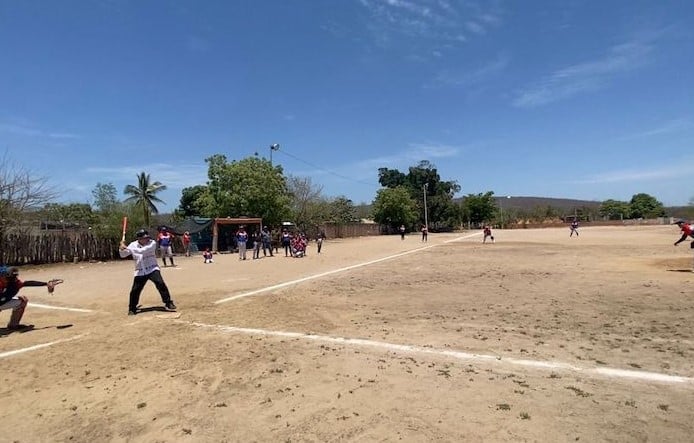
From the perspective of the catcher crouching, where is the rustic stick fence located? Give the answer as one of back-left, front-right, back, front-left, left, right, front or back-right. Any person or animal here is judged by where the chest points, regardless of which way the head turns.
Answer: left

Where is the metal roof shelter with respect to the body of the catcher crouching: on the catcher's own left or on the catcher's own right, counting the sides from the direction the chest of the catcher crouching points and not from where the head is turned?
on the catcher's own left

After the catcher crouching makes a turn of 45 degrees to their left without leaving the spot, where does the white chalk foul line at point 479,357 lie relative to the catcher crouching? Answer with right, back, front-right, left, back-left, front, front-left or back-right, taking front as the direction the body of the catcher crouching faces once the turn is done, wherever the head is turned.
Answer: right

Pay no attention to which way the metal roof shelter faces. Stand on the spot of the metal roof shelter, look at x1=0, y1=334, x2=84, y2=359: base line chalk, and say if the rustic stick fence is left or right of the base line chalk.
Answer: right

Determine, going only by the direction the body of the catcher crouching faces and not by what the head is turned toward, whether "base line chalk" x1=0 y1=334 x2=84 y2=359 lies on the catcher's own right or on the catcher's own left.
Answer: on the catcher's own right

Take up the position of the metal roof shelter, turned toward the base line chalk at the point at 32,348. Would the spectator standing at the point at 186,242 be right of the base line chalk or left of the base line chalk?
right

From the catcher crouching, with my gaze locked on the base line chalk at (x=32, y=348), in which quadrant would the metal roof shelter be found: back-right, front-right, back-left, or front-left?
back-left

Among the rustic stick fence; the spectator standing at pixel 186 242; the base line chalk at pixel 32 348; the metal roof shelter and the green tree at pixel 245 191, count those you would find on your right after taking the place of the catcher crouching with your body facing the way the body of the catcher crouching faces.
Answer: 1

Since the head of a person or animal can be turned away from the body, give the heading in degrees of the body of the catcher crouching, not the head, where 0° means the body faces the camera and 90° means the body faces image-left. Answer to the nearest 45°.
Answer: approximately 270°

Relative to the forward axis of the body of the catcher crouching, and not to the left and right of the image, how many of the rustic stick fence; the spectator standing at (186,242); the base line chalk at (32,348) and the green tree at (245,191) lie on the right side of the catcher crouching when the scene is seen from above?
1
